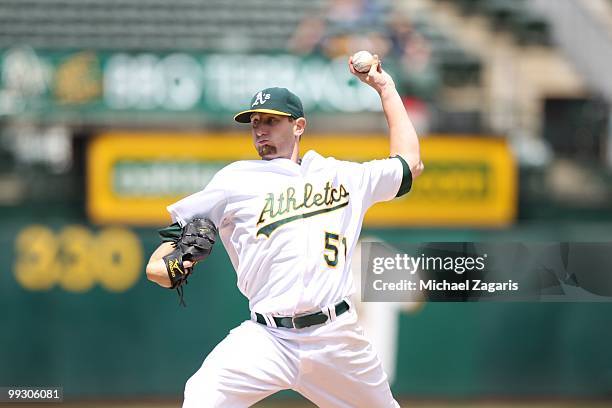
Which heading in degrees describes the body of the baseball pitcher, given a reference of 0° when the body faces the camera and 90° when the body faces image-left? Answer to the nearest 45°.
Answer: approximately 0°
